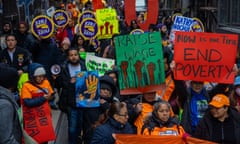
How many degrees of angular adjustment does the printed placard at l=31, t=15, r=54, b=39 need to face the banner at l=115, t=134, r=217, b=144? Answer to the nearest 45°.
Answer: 0° — it already faces it

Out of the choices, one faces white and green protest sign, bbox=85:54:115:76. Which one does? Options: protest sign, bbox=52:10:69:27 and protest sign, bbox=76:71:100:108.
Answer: protest sign, bbox=52:10:69:27

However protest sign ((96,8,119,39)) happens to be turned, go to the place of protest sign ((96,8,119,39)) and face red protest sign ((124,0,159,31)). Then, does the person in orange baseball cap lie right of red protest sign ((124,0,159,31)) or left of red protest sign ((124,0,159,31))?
right

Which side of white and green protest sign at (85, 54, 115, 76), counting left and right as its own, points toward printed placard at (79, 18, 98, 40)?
back

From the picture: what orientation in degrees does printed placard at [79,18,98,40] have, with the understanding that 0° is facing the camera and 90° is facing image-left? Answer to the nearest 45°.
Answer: approximately 0°

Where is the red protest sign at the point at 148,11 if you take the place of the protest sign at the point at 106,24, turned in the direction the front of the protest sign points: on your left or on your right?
on your left

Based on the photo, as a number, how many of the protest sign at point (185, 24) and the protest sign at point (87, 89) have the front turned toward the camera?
2
